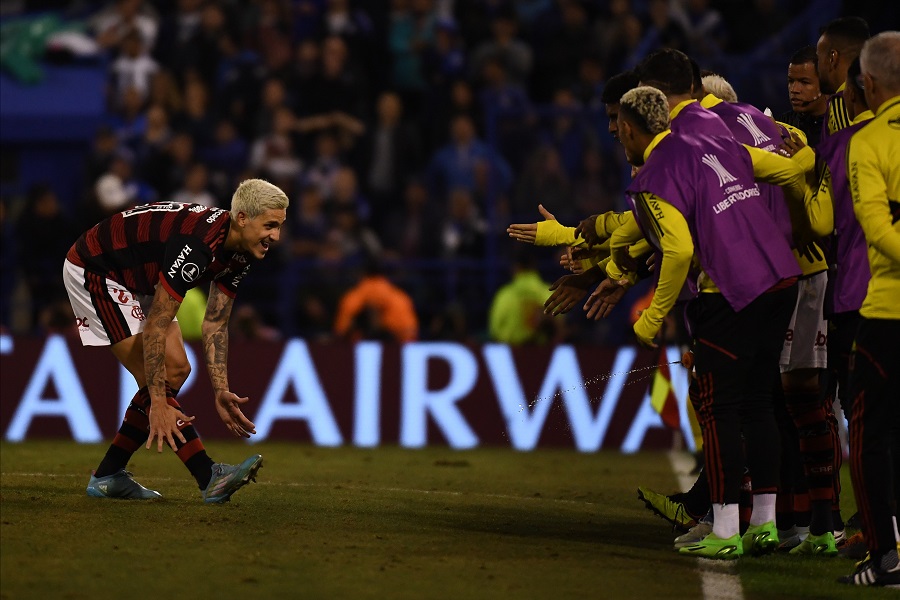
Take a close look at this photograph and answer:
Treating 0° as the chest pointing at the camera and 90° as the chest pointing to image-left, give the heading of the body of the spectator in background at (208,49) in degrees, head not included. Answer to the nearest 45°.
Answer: approximately 0°

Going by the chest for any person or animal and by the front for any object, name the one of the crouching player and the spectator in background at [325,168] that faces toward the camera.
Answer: the spectator in background

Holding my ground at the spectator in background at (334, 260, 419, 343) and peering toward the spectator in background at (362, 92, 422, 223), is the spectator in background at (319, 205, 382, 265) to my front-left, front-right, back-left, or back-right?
front-left

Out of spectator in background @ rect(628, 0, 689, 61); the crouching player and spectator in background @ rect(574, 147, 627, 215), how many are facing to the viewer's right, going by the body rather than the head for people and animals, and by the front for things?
1

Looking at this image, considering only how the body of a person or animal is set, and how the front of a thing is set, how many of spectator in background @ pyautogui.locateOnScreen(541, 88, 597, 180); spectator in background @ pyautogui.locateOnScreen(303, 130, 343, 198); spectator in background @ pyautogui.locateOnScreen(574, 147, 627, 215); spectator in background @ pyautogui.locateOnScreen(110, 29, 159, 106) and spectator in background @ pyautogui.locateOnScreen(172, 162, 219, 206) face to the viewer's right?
0

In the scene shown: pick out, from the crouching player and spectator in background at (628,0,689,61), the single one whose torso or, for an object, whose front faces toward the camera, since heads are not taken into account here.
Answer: the spectator in background

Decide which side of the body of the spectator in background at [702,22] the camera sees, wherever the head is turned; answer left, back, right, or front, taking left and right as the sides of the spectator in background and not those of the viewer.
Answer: front

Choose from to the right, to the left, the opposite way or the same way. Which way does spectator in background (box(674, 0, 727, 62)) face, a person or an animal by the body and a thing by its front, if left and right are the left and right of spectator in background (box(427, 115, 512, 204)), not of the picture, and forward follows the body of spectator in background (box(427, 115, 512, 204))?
the same way

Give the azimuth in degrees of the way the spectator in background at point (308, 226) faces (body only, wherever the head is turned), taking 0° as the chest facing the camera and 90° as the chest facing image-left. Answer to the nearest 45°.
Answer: approximately 0°

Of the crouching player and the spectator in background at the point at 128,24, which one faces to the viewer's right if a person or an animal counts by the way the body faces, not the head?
the crouching player

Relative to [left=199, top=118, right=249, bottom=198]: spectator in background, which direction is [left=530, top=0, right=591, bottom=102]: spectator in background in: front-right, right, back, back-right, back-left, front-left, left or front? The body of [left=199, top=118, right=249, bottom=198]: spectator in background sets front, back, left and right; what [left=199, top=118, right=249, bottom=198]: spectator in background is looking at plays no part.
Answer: left

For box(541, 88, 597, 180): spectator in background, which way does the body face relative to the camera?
toward the camera

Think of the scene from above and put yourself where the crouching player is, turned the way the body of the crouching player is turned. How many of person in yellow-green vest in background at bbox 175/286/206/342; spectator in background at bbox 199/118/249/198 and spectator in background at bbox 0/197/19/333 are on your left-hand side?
3

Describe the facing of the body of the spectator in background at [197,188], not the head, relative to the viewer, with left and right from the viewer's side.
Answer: facing the viewer

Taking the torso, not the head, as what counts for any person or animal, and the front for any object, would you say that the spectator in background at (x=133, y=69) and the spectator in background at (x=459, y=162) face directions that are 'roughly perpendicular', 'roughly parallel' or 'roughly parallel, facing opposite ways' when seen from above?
roughly parallel

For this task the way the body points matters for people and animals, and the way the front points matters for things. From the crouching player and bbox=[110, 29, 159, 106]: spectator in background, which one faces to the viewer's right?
the crouching player

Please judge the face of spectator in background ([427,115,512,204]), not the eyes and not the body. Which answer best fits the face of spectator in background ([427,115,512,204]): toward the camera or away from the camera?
toward the camera

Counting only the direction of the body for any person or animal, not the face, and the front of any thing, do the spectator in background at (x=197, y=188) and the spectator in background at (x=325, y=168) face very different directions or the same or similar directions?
same or similar directions

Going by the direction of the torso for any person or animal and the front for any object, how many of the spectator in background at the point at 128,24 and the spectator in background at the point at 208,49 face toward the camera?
2

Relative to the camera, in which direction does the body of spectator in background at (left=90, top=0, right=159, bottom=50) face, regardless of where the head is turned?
toward the camera

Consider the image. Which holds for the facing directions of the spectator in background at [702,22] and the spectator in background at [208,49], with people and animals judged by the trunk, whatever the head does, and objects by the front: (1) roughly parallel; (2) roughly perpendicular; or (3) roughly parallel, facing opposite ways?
roughly parallel
